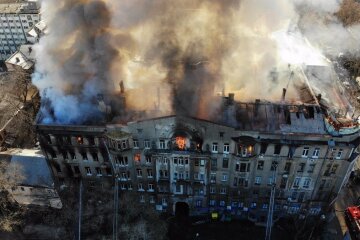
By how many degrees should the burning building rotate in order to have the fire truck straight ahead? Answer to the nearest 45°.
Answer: approximately 90° to its left

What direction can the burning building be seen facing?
toward the camera

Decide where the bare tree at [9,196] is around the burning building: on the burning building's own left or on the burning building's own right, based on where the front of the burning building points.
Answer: on the burning building's own right
